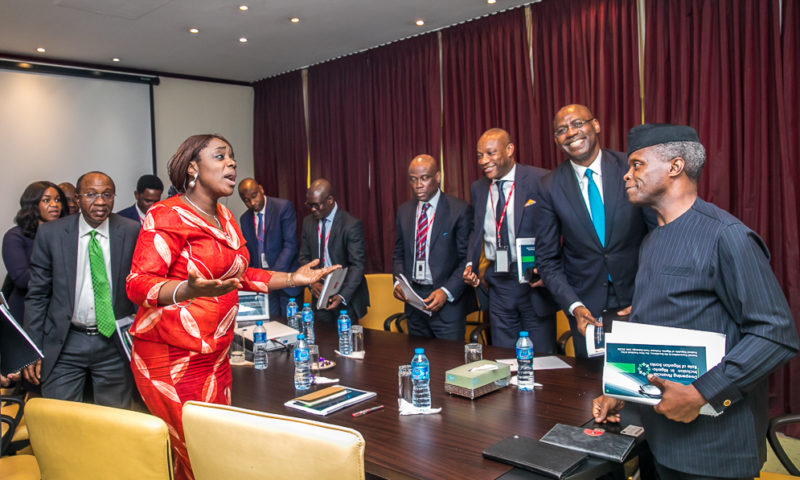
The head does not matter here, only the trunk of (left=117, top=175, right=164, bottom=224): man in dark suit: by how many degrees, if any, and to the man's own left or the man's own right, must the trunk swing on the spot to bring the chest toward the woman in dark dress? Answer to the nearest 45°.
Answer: approximately 90° to the man's own right

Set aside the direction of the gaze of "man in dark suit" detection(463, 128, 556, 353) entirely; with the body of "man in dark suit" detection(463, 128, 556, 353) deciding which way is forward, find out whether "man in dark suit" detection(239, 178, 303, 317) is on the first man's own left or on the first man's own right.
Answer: on the first man's own right

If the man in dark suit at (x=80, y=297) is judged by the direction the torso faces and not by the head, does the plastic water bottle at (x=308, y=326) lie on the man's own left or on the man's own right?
on the man's own left

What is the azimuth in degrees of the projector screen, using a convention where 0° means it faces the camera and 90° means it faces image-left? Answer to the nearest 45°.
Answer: approximately 0°

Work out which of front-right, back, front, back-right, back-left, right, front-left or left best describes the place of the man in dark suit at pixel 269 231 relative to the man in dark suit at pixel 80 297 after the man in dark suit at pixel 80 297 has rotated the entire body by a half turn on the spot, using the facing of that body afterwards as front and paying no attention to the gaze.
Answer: front-right

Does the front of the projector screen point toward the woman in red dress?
yes

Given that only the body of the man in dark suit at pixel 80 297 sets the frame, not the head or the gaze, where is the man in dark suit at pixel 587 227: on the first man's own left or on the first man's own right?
on the first man's own left

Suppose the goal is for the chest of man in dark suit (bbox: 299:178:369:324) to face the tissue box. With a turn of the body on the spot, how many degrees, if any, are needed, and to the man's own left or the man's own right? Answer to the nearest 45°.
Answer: approximately 45° to the man's own left

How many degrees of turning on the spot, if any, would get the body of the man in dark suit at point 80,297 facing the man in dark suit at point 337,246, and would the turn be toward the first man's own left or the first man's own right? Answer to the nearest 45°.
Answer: approximately 135° to the first man's own left

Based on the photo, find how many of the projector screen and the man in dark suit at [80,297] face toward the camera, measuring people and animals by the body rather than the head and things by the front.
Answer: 2

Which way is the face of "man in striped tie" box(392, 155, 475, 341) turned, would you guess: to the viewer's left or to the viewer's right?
to the viewer's left

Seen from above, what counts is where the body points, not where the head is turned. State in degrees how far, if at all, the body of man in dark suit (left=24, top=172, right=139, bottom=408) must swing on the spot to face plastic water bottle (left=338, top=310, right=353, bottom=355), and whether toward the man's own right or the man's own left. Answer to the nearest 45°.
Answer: approximately 90° to the man's own left

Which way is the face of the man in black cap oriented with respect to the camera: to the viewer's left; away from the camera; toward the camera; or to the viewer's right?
to the viewer's left

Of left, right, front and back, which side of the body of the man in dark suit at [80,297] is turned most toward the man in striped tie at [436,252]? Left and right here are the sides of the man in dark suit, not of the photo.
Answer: left

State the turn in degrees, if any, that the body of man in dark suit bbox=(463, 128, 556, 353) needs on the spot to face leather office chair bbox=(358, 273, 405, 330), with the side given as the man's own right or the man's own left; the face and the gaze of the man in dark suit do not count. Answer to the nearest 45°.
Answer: approximately 90° to the man's own right
